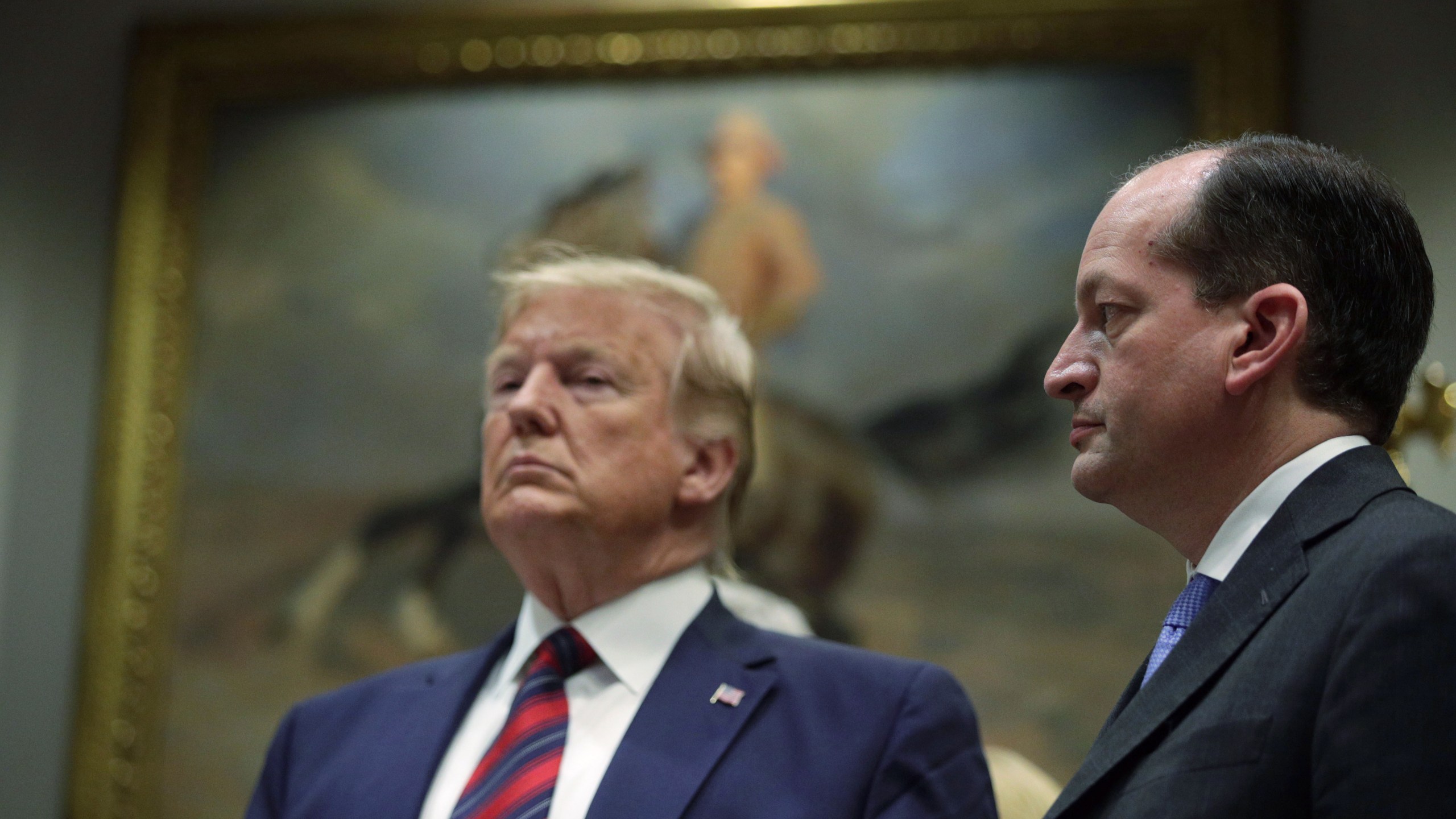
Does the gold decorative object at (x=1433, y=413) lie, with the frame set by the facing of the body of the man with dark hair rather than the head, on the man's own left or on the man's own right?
on the man's own right

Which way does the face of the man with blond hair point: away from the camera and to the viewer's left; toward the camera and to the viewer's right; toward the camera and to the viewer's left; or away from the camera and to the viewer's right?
toward the camera and to the viewer's left

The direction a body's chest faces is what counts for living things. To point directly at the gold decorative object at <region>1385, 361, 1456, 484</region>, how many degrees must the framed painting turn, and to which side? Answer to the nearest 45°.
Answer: approximately 45° to its left

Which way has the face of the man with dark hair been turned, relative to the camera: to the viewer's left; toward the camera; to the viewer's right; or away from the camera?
to the viewer's left

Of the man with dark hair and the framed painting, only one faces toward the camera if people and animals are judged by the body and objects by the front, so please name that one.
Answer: the framed painting

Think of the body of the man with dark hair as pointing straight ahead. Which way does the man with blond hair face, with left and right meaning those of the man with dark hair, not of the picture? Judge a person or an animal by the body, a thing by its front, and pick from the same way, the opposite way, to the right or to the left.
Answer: to the left

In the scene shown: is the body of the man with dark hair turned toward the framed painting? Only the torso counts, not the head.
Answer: no

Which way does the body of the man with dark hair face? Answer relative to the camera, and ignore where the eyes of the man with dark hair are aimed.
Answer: to the viewer's left

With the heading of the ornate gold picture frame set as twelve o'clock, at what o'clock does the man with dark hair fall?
The man with dark hair is roughly at 11 o'clock from the ornate gold picture frame.

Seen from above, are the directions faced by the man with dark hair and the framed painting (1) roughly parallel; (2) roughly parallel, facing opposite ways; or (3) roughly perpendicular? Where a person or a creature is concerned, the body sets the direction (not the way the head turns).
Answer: roughly perpendicular

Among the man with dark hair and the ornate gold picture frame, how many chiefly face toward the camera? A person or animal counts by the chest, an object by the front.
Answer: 1

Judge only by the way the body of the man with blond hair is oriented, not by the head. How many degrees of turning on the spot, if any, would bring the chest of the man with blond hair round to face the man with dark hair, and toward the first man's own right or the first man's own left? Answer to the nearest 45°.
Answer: approximately 90° to the first man's own left

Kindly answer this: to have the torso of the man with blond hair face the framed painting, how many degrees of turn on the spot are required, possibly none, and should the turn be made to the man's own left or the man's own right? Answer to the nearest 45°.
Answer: approximately 135° to the man's own right

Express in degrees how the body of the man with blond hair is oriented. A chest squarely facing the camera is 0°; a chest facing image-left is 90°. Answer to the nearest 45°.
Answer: approximately 45°

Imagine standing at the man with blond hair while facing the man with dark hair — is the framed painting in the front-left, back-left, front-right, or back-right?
back-left

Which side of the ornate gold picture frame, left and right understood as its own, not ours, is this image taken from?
front
